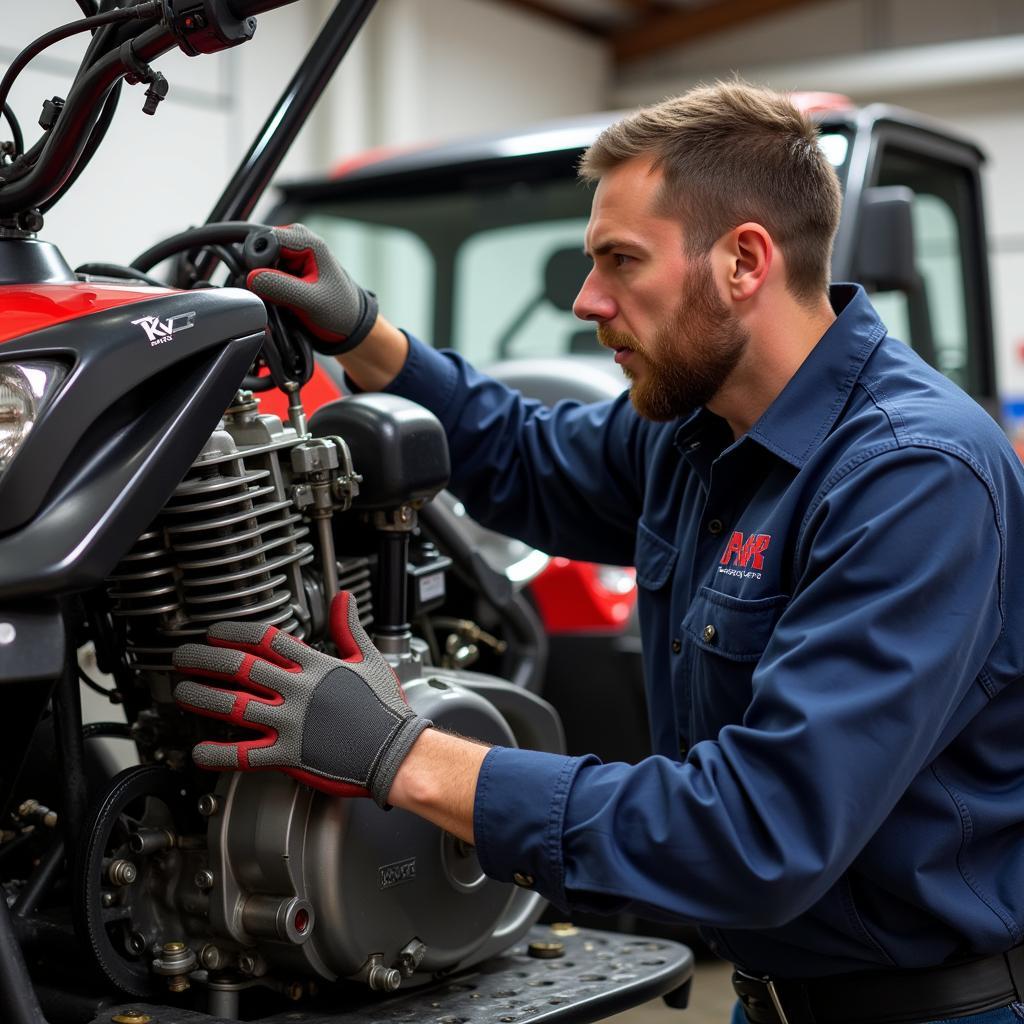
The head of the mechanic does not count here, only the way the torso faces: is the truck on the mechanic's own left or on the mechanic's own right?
on the mechanic's own right

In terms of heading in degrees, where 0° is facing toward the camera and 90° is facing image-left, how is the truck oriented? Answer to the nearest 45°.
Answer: approximately 45°

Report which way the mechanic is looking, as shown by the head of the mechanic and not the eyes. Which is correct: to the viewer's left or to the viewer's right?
to the viewer's left

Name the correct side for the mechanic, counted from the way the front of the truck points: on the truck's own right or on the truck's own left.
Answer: on the truck's own left
